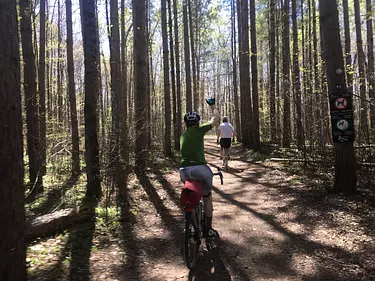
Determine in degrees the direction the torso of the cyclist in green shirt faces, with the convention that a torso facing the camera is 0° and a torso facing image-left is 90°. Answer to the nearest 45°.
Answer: approximately 180°

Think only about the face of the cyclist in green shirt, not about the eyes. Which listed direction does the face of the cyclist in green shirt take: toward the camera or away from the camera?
away from the camera

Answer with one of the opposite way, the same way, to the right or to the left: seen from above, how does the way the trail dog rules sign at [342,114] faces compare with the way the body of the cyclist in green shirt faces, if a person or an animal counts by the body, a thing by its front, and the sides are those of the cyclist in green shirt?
the opposite way

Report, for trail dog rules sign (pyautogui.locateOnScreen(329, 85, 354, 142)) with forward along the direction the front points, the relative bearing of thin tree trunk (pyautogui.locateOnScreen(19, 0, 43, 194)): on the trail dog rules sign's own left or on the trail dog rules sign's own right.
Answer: on the trail dog rules sign's own right

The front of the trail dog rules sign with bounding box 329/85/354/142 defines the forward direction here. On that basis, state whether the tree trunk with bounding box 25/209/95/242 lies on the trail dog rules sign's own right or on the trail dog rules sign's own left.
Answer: on the trail dog rules sign's own right

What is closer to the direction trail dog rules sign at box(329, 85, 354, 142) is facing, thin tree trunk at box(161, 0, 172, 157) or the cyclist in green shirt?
the cyclist in green shirt

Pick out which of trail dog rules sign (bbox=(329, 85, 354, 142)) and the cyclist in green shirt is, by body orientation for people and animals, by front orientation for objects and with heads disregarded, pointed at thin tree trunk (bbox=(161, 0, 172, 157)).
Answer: the cyclist in green shirt

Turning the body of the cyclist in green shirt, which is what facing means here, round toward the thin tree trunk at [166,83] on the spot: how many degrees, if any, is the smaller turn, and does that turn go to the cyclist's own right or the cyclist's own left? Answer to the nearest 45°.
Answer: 0° — they already face it

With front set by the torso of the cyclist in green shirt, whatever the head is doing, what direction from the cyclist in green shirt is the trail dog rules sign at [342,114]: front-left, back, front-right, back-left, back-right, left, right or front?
front-right
